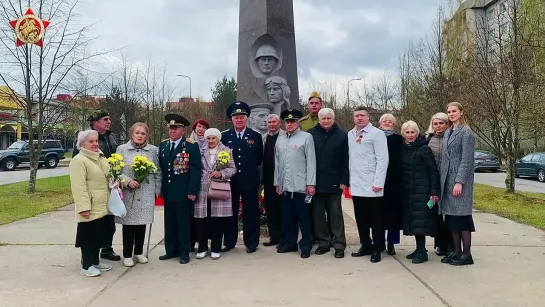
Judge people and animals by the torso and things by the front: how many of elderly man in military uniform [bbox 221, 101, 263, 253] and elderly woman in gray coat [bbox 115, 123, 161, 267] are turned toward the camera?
2

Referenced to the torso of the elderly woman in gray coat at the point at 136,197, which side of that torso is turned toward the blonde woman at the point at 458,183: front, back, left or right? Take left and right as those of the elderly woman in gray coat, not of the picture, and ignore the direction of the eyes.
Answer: left

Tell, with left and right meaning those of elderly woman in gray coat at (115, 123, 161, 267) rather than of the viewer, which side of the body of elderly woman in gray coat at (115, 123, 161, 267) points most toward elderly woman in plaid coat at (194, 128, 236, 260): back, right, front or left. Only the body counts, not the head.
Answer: left

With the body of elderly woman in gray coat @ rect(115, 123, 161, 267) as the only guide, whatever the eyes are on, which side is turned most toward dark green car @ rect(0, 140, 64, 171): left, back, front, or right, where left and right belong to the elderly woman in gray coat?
back

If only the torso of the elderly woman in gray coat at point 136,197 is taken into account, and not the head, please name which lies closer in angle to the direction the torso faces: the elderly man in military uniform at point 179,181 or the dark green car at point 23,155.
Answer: the elderly man in military uniform

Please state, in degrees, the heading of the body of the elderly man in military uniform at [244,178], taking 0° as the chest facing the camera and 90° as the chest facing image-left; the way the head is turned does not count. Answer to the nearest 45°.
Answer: approximately 0°

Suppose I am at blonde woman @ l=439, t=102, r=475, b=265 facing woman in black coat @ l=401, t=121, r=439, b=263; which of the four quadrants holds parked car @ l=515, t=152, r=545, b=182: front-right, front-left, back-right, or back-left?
back-right

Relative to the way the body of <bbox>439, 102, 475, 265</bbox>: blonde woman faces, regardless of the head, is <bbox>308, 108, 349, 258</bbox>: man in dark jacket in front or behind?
in front
